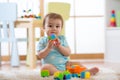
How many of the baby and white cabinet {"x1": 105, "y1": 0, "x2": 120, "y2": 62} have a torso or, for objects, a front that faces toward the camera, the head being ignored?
2

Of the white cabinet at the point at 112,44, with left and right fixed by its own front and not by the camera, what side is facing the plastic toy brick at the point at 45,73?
front

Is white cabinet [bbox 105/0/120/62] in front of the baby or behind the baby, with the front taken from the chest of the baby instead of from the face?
behind

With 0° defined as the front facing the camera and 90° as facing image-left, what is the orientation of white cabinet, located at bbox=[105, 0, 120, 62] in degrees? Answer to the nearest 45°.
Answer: approximately 0°
